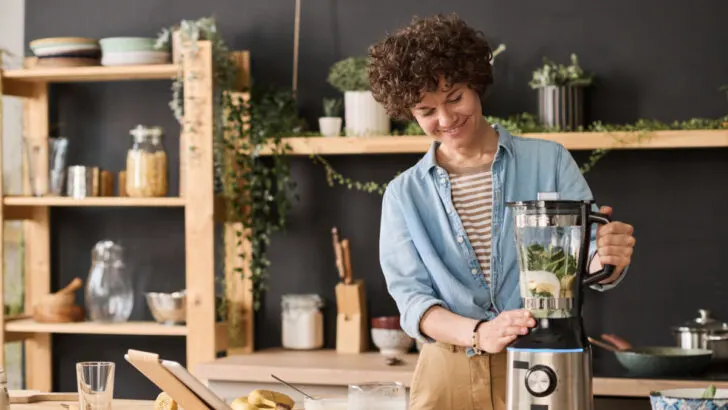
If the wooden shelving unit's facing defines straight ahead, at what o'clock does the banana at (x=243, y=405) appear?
The banana is roughly at 12 o'clock from the wooden shelving unit.

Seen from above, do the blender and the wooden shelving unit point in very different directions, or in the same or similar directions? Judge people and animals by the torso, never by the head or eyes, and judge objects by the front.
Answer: same or similar directions

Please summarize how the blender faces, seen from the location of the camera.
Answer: facing the viewer

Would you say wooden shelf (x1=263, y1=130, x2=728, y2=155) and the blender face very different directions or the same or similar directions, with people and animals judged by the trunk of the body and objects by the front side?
same or similar directions

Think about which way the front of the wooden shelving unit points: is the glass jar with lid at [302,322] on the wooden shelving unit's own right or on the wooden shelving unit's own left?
on the wooden shelving unit's own left

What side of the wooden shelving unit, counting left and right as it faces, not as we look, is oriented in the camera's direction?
front

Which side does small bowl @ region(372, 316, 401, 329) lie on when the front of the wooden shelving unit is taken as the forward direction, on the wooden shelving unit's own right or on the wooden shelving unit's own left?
on the wooden shelving unit's own left

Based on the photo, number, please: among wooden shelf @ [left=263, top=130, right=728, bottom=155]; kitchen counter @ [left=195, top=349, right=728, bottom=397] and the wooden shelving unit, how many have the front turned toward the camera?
3

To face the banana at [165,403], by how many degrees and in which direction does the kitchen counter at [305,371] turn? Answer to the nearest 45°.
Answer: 0° — it already faces it

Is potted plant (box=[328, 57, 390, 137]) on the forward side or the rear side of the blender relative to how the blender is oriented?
on the rear side

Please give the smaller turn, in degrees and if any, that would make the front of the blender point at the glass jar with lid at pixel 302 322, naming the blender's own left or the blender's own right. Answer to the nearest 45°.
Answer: approximately 135° to the blender's own right

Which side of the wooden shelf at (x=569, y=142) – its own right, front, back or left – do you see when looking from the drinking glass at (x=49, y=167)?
right

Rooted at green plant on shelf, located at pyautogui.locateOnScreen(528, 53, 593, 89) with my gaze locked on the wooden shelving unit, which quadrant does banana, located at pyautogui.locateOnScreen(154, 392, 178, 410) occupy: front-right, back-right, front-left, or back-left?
front-left

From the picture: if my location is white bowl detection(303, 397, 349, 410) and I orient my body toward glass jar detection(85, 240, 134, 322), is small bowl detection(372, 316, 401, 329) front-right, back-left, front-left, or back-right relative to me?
front-right

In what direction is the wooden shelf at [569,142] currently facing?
toward the camera
